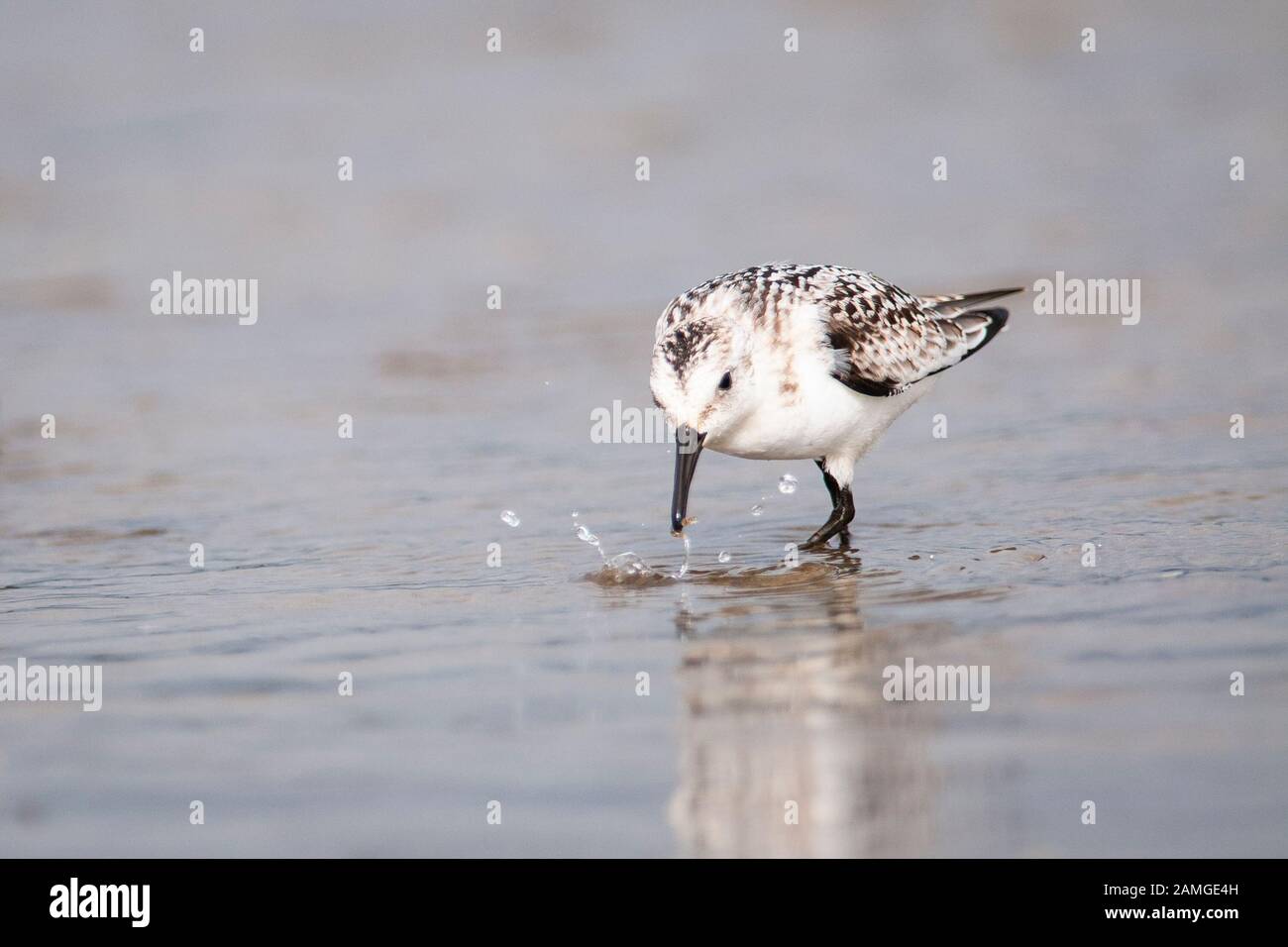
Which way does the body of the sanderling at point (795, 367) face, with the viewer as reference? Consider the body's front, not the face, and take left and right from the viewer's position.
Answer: facing the viewer and to the left of the viewer
